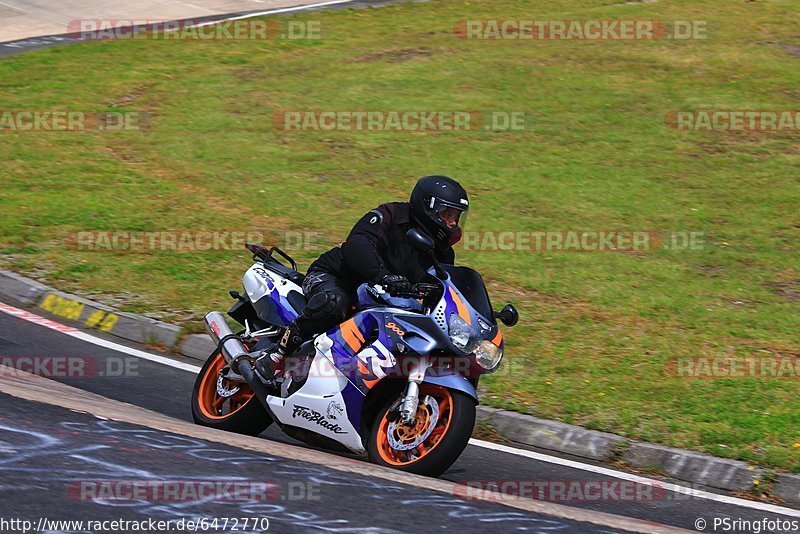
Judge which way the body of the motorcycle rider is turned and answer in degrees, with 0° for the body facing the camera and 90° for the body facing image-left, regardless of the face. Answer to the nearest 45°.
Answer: approximately 315°

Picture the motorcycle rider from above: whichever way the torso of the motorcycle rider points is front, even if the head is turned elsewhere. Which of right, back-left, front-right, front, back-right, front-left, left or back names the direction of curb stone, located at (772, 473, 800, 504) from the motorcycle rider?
front-left

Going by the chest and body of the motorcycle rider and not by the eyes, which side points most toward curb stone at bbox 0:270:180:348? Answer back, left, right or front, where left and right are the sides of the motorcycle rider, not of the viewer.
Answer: back

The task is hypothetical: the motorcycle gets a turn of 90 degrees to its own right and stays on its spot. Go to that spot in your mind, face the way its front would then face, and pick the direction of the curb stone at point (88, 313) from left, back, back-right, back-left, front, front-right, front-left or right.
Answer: right

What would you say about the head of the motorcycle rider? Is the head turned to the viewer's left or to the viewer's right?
to the viewer's right

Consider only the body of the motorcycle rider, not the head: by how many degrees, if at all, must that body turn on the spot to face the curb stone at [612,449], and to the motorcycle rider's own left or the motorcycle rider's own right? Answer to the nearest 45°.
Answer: approximately 90° to the motorcycle rider's own left

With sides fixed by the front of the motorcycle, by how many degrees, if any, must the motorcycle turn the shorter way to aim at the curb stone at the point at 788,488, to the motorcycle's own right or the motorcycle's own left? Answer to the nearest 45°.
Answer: approximately 45° to the motorcycle's own left

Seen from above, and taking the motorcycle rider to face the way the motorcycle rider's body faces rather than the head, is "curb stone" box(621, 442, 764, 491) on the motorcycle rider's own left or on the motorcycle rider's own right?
on the motorcycle rider's own left
